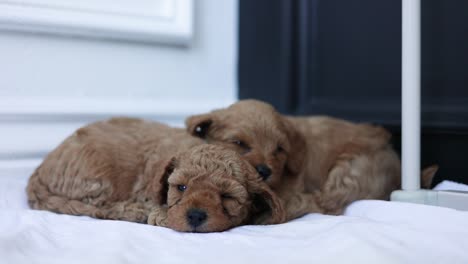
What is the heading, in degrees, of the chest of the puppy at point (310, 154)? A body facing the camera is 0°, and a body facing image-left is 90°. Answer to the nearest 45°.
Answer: approximately 45°

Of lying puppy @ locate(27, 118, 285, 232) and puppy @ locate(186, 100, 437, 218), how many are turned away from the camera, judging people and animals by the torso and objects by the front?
0

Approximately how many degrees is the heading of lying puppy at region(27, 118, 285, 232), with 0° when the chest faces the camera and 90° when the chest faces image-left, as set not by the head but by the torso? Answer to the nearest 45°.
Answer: approximately 315°
